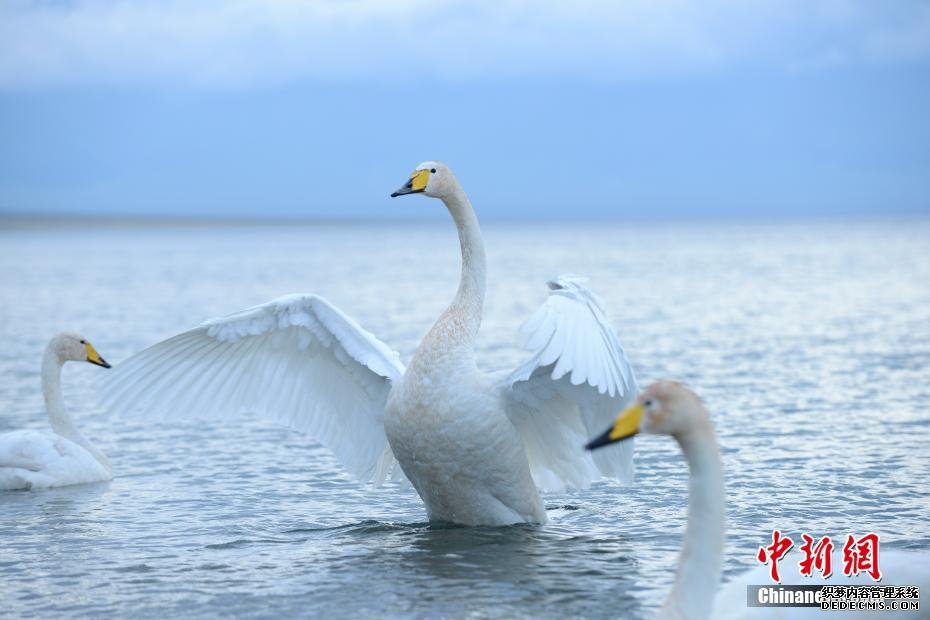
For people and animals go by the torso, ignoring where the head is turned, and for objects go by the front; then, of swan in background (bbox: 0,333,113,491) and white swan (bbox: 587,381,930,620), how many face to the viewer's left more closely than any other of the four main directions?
1

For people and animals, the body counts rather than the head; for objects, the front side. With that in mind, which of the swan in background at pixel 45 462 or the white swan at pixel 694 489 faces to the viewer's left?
the white swan

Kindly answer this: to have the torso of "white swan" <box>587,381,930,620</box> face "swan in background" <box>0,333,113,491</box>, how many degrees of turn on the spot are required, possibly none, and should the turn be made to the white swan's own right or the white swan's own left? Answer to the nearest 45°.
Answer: approximately 45° to the white swan's own right

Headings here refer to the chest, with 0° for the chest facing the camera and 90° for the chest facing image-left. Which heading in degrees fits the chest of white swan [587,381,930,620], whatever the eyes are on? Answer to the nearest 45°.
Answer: approximately 90°

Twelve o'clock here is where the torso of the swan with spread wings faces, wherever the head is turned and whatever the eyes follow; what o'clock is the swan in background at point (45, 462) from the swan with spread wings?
The swan in background is roughly at 3 o'clock from the swan with spread wings.

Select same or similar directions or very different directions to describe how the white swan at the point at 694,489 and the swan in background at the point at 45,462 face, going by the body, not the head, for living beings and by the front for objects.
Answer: very different directions

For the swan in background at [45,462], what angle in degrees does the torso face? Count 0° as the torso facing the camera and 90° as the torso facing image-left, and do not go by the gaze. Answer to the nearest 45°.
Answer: approximately 270°

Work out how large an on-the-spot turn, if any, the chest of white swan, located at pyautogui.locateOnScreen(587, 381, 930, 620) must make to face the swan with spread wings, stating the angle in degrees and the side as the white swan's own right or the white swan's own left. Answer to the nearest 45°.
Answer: approximately 45° to the white swan's own right
